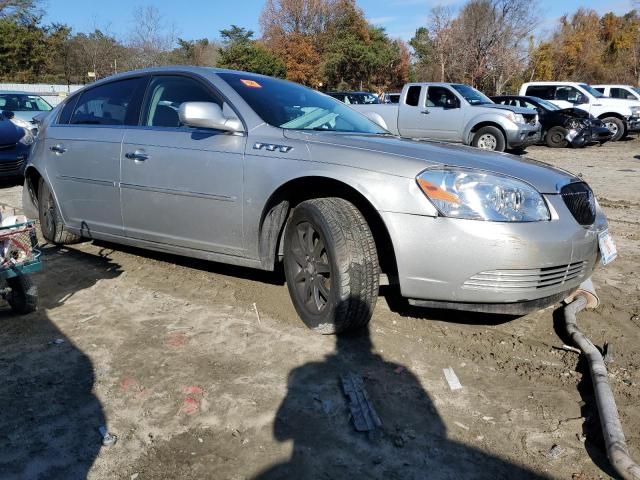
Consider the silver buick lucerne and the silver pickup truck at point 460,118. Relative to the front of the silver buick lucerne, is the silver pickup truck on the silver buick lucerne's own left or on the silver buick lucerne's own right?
on the silver buick lucerne's own left

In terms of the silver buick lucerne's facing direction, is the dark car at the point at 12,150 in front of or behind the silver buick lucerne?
behind

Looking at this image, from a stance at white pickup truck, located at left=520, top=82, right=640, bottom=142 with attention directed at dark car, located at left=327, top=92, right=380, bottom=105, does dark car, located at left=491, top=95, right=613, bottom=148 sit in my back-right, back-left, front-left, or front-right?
front-left

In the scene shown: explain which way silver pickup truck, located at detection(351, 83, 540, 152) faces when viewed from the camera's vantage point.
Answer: facing the viewer and to the right of the viewer

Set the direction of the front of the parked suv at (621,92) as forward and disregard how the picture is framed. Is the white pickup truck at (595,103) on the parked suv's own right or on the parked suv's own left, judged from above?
on the parked suv's own right

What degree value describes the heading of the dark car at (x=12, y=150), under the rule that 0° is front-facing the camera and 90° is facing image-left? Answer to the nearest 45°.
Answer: approximately 315°

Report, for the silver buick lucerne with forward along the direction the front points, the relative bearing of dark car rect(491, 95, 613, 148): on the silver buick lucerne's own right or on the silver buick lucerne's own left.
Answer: on the silver buick lucerne's own left

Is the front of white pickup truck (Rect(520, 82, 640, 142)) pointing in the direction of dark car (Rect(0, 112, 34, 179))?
no

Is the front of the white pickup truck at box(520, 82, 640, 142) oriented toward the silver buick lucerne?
no

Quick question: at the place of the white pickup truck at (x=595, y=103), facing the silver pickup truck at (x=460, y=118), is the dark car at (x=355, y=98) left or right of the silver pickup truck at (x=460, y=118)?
right
